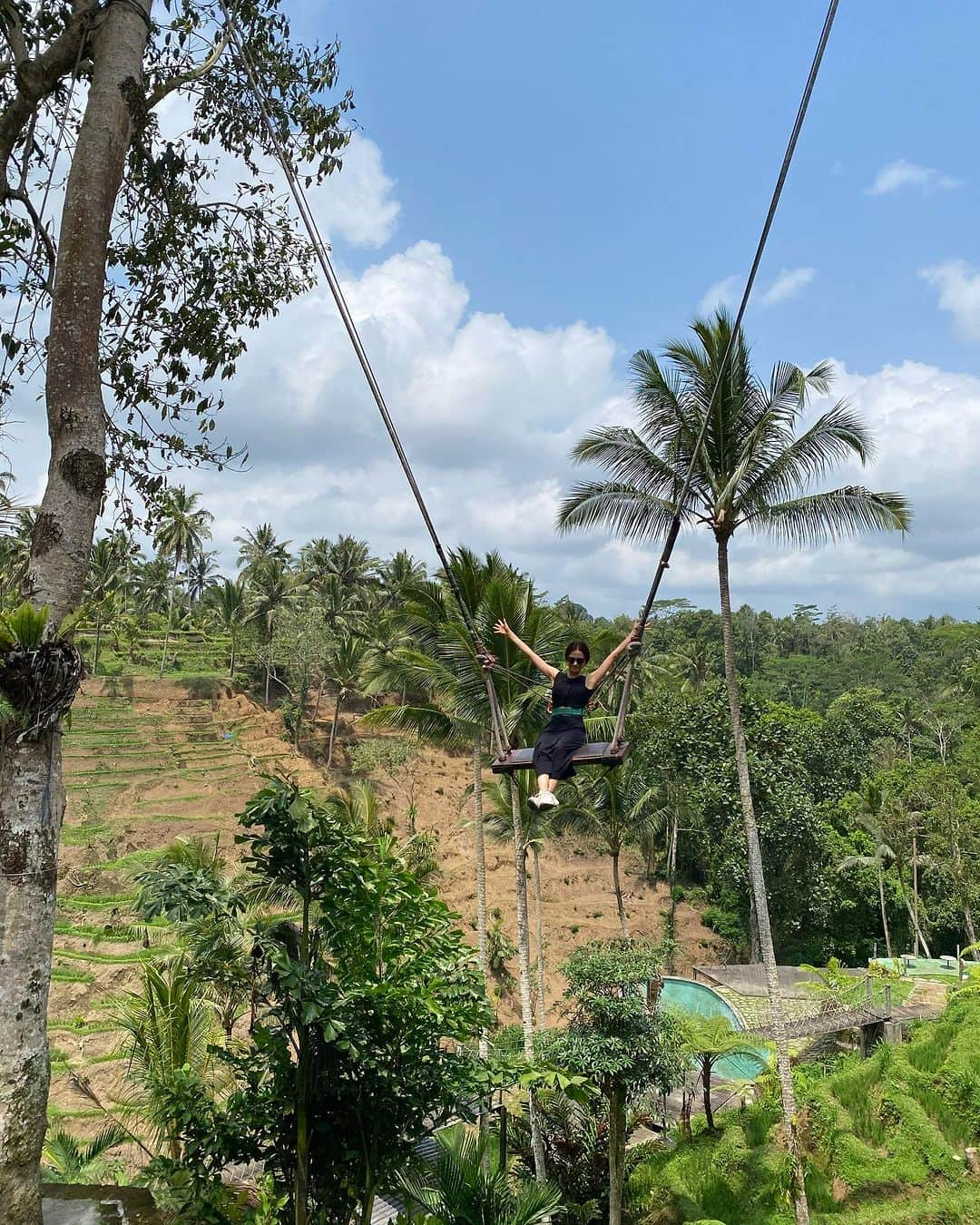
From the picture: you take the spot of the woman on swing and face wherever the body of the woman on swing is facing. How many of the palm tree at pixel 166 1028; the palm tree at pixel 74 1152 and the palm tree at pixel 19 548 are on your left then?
0

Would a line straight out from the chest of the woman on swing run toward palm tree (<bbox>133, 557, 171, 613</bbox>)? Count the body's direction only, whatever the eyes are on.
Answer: no

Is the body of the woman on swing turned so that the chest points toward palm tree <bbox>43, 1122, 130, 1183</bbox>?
no

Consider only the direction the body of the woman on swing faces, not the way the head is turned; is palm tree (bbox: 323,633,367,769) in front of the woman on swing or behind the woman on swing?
behind

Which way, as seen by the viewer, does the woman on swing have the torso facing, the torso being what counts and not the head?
toward the camera

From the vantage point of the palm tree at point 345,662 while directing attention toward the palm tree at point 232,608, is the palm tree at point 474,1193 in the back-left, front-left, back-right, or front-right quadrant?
back-left

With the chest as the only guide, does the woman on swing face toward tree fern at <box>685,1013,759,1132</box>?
no

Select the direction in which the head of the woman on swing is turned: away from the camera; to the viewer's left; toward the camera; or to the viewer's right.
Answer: toward the camera

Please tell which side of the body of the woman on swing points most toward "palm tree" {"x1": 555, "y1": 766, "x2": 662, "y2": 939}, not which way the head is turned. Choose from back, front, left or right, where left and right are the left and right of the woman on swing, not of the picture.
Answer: back
